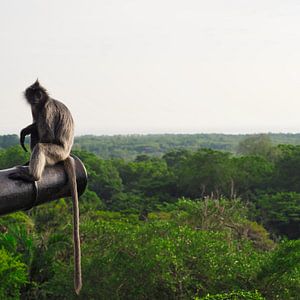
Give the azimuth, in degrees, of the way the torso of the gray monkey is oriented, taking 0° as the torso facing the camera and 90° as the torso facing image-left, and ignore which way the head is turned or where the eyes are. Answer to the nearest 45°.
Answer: approximately 90°
